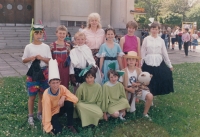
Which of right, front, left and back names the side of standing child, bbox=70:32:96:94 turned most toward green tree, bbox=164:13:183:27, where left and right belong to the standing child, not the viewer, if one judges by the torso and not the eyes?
back

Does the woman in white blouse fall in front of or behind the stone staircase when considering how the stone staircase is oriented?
in front

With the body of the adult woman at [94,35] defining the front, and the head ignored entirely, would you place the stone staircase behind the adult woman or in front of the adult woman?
behind

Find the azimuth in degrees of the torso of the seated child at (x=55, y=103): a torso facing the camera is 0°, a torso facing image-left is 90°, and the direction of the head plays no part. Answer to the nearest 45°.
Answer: approximately 315°

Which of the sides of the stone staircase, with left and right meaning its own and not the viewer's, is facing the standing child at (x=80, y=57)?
front

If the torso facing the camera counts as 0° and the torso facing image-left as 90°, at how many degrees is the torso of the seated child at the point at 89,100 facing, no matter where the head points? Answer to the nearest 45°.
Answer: approximately 0°

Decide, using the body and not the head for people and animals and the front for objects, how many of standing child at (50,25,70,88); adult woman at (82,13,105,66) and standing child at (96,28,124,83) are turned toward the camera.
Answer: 3

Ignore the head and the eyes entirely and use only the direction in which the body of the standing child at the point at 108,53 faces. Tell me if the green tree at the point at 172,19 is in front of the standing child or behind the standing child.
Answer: behind
